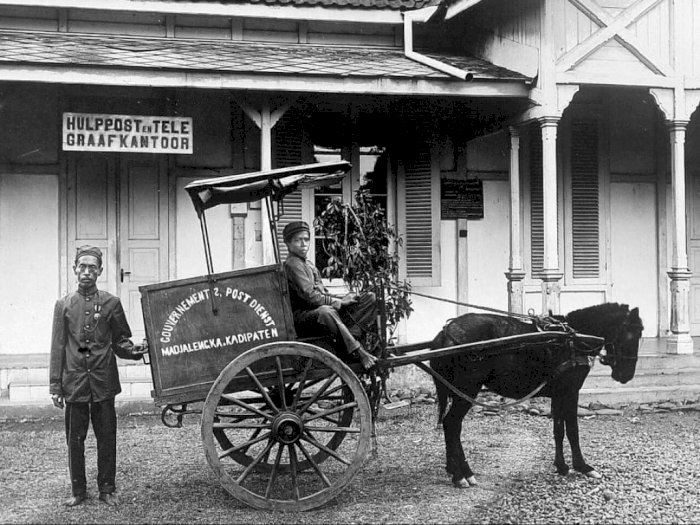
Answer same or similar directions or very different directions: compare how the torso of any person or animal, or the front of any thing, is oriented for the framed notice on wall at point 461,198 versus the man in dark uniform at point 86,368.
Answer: same or similar directions

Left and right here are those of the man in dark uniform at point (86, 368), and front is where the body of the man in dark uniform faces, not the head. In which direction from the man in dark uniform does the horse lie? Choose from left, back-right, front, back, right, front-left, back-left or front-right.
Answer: left

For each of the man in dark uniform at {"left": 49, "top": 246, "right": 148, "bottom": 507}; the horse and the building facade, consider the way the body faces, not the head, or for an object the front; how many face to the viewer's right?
1

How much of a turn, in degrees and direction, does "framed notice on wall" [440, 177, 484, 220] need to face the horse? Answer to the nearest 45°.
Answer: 0° — it already faces it

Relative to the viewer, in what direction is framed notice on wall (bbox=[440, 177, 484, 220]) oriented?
toward the camera

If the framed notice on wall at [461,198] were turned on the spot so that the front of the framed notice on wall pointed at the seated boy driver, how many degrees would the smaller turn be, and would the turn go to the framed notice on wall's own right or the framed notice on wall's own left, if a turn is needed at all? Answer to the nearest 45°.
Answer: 0° — it already faces them

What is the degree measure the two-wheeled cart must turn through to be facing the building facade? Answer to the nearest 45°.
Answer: approximately 90° to its left

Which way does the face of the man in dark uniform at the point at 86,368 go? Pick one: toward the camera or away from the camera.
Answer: toward the camera

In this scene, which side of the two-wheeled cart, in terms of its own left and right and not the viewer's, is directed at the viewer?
right

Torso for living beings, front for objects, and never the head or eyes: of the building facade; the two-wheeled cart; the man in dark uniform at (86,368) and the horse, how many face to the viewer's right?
2

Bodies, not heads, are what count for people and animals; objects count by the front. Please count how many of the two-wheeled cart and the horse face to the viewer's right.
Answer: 2

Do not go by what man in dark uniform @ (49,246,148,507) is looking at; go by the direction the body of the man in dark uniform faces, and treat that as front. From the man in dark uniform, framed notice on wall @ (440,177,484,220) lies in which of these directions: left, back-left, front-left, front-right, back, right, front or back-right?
back-left

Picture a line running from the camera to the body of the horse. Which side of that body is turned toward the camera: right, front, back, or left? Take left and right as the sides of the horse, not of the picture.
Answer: right

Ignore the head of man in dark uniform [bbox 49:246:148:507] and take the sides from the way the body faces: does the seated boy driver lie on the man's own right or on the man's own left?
on the man's own left

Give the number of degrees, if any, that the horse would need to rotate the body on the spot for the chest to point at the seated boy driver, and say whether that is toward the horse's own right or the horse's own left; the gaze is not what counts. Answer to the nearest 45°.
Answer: approximately 135° to the horse's own right
